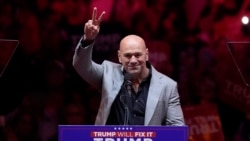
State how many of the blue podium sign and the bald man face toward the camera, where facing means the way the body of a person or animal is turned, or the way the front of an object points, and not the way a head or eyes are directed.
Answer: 2

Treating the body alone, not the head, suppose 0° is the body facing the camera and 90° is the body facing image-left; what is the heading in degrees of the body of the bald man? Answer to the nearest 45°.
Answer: approximately 0°

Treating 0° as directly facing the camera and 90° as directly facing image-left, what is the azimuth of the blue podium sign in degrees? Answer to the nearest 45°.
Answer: approximately 0°
